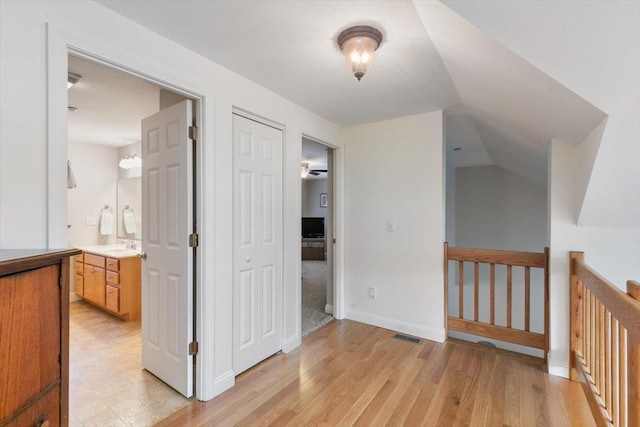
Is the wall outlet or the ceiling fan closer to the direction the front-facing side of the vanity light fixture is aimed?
the wall outlet

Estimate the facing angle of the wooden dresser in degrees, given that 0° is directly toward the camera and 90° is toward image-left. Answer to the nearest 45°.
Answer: approximately 315°

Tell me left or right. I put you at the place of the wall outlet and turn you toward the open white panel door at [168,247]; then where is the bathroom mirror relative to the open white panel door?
right

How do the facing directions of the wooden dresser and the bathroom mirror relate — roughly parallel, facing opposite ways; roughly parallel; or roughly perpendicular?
roughly perpendicular
